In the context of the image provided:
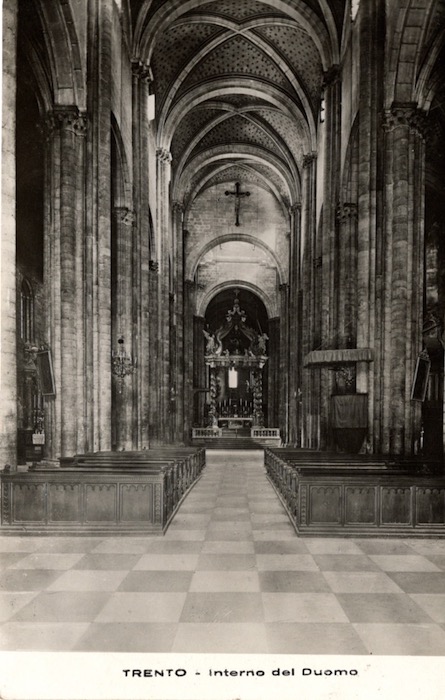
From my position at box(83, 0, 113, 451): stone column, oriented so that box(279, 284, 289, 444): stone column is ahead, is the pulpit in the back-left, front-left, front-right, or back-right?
front-right

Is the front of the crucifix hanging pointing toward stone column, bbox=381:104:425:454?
yes

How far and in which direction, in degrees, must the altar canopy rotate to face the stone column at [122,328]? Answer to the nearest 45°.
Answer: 0° — it already faces it

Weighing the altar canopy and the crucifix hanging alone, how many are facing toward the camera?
2

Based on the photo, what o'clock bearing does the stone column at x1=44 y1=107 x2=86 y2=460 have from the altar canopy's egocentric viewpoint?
The stone column is roughly at 12 o'clock from the altar canopy.

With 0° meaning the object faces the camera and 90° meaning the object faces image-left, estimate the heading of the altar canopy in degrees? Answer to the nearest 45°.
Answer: approximately 0°

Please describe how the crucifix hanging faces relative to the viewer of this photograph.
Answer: facing the viewer

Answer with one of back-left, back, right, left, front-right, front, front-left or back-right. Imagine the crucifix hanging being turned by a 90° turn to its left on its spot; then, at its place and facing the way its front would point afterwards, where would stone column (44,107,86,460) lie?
right

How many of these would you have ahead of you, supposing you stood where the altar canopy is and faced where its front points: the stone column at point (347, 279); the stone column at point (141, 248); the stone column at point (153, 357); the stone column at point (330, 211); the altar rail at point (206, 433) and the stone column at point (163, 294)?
6

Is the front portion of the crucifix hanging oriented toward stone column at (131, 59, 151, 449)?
yes

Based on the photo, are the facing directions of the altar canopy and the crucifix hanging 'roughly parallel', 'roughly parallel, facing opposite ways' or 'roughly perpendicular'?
roughly parallel
